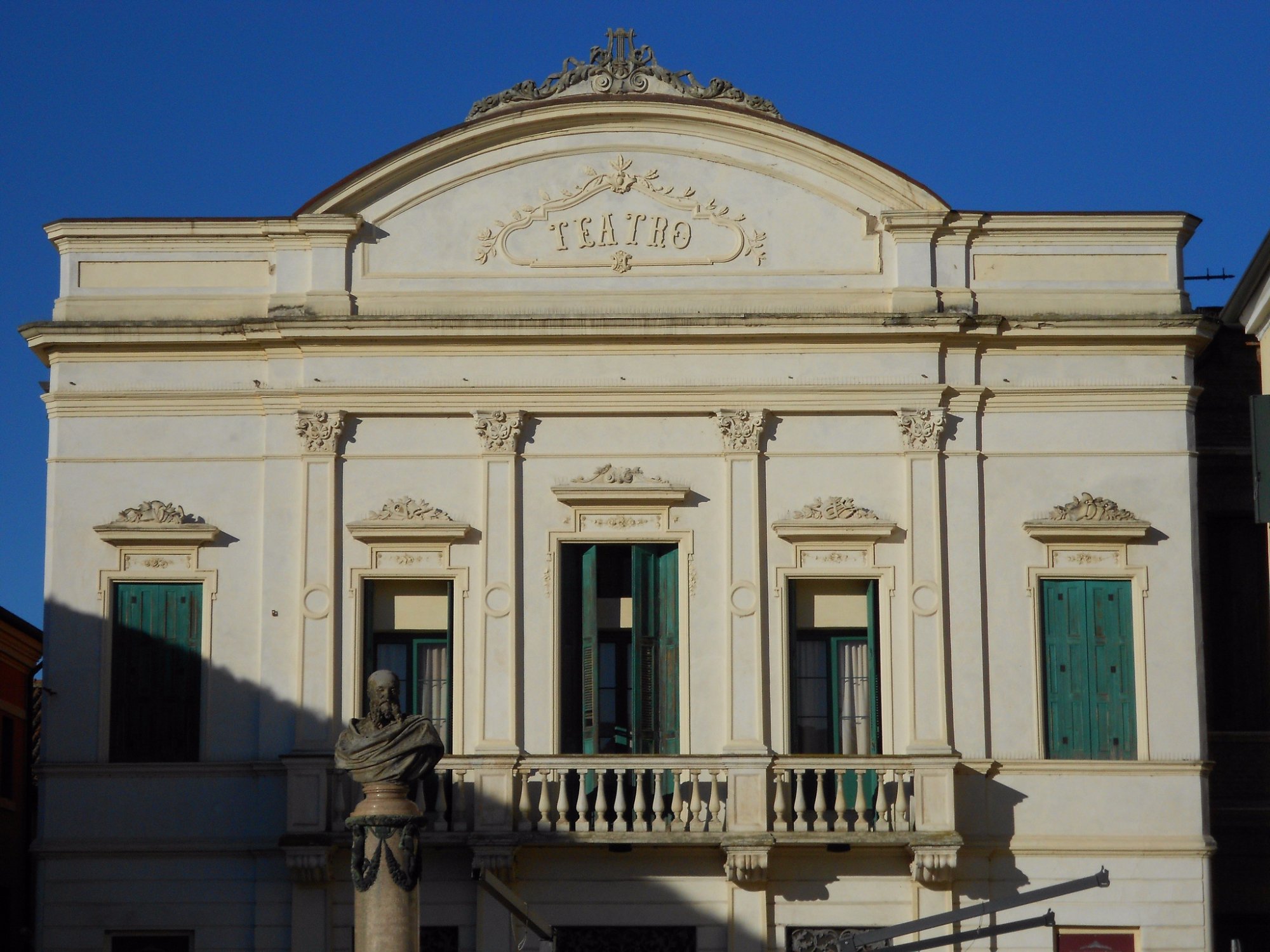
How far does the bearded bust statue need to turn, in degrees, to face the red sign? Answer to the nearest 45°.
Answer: approximately 135° to its left

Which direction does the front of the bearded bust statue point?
toward the camera

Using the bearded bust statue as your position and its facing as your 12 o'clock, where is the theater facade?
The theater facade is roughly at 7 o'clock from the bearded bust statue.

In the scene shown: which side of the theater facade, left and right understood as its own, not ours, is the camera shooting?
front

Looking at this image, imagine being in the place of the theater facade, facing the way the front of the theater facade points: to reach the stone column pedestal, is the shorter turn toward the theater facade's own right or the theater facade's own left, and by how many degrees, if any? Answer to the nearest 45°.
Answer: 0° — it already faces it

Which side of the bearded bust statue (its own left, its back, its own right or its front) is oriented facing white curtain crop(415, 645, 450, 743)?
back

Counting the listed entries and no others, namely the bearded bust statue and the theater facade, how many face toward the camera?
2

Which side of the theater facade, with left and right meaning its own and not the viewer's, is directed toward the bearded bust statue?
front
